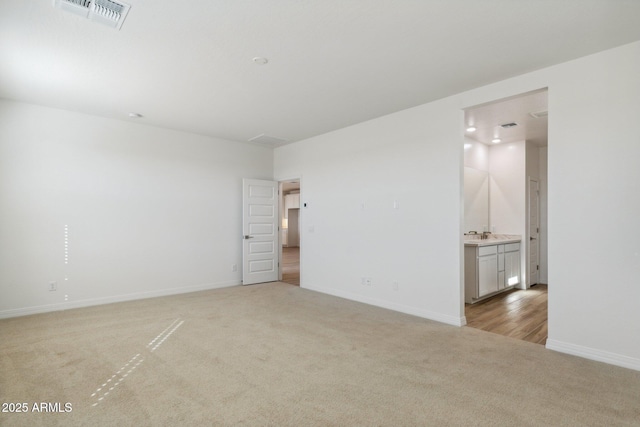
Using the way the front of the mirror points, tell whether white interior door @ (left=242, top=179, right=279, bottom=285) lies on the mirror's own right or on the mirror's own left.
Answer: on the mirror's own right

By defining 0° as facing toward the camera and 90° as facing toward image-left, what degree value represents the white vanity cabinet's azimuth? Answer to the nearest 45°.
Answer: approximately 315°

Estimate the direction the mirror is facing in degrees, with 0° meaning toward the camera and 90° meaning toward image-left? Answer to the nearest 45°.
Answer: approximately 315°

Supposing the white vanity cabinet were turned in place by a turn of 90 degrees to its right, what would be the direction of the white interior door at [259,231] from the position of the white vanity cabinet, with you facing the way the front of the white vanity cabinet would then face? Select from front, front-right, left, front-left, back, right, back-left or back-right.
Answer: front-right

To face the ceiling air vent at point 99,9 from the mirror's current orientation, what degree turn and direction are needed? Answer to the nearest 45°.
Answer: approximately 90° to its right

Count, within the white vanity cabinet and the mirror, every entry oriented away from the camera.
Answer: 0
